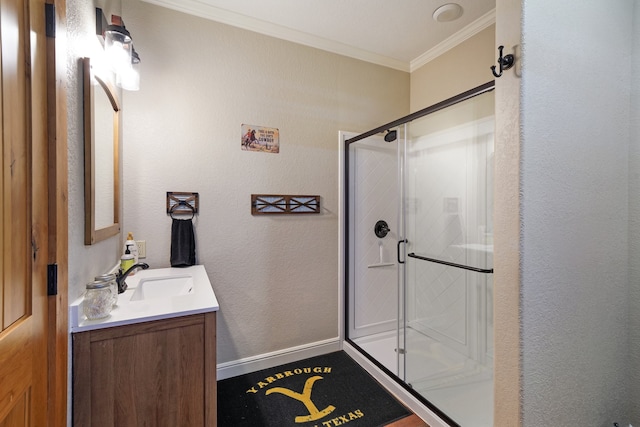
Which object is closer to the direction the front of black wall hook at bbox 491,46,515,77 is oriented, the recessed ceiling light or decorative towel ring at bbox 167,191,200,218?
the decorative towel ring

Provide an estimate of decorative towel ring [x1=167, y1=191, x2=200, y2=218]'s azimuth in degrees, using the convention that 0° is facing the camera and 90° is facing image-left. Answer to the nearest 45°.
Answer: approximately 0°

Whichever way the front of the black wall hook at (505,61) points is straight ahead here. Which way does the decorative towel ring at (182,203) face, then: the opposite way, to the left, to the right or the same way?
to the left

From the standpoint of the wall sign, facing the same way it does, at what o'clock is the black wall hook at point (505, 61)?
The black wall hook is roughly at 11 o'clock from the wall sign.

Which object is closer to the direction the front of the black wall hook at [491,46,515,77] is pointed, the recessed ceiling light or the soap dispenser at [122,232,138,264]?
the soap dispenser

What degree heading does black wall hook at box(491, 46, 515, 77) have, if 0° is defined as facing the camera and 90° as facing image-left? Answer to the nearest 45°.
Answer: approximately 45°
